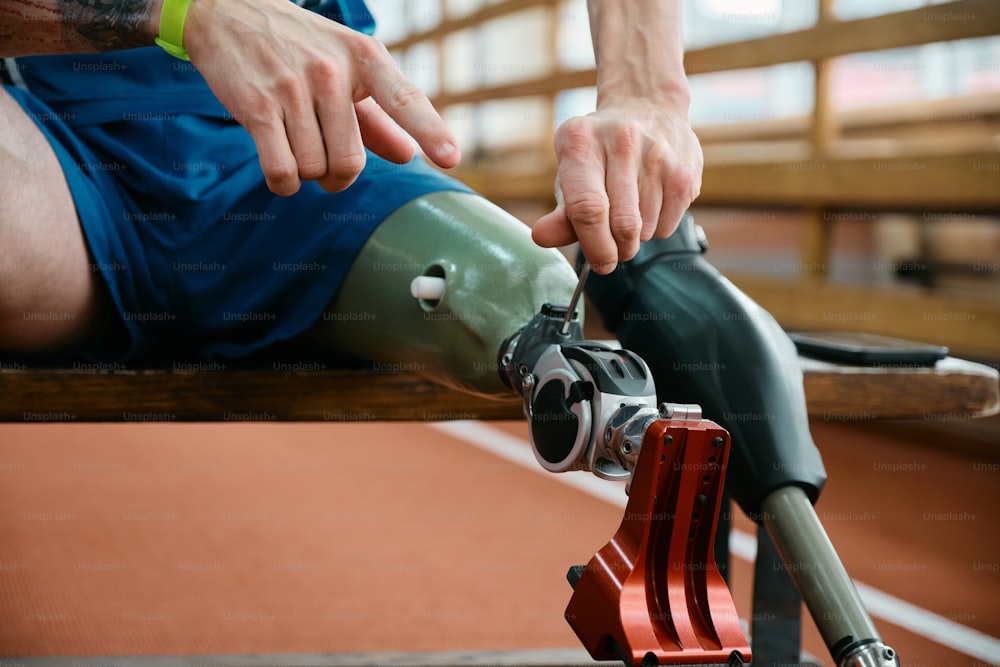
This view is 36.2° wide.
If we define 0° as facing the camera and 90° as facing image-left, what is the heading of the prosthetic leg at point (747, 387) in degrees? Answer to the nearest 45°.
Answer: approximately 270°
